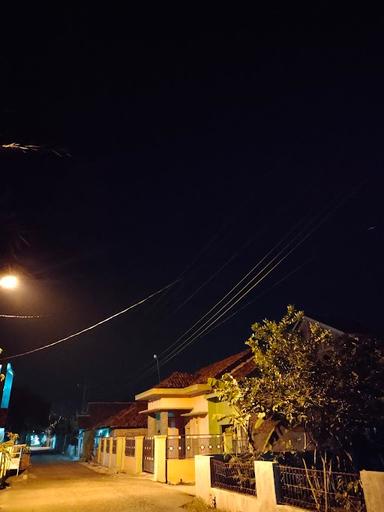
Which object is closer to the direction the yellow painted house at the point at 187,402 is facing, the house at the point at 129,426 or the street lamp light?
the street lamp light

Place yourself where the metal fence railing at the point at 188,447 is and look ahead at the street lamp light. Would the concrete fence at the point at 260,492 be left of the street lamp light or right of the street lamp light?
left

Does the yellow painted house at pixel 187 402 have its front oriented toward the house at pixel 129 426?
no

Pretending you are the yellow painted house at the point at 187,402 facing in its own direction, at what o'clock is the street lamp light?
The street lamp light is roughly at 11 o'clock from the yellow painted house.

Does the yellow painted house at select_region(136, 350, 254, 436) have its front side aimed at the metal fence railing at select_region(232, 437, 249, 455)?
no

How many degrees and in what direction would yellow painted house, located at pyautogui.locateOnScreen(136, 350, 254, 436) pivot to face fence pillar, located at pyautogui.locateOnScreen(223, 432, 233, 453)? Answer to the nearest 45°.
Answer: approximately 45° to its left

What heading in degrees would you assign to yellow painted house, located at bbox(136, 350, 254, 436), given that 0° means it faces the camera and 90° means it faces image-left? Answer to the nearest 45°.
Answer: approximately 45°

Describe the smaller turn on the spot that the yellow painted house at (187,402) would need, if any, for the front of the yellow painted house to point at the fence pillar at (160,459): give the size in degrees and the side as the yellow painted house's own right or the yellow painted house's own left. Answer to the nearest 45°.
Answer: approximately 45° to the yellow painted house's own left

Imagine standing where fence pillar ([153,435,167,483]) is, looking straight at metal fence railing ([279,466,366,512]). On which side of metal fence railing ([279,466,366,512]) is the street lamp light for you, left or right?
right

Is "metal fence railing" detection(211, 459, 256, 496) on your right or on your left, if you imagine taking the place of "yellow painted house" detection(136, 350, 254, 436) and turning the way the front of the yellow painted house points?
on your left
